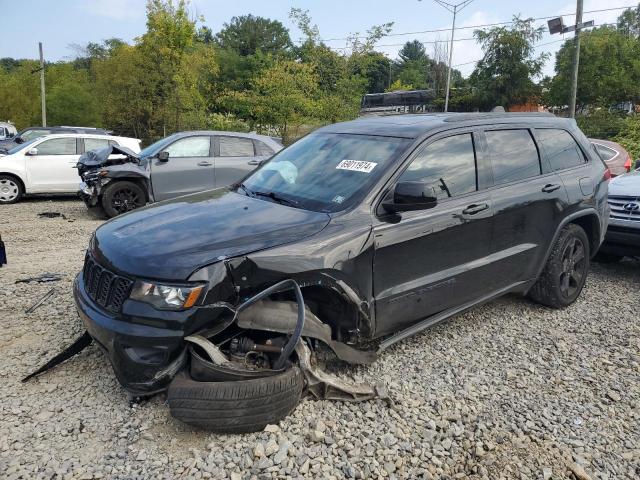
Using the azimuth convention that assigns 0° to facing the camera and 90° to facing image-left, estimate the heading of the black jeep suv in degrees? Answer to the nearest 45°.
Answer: approximately 45°

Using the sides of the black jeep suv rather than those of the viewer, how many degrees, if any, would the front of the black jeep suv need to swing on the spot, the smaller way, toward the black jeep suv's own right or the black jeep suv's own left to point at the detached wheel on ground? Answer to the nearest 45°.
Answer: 0° — it already faces it

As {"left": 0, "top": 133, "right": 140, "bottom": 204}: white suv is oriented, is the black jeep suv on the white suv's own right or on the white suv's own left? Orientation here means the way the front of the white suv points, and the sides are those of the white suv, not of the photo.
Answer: on the white suv's own left

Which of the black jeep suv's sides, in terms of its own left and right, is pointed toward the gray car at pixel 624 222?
back

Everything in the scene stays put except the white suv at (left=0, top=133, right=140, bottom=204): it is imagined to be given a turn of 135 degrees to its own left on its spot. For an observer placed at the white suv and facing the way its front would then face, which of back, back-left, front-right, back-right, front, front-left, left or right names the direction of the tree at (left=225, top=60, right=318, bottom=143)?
left

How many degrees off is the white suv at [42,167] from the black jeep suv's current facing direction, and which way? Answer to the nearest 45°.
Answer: approximately 90° to its right

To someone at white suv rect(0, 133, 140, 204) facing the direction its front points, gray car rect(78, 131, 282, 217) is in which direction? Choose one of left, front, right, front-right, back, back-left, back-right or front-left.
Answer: back-left

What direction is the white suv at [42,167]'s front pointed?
to the viewer's left

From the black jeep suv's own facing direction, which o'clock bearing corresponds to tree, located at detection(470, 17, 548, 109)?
The tree is roughly at 5 o'clock from the black jeep suv.

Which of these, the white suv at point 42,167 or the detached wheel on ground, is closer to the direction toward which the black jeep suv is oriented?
the detached wheel on ground

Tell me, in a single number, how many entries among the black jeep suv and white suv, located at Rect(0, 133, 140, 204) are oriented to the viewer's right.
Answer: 0

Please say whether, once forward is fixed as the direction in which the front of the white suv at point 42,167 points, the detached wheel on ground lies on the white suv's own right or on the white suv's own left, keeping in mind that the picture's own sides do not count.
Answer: on the white suv's own left

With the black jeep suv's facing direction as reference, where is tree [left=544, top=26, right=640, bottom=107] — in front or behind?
behind

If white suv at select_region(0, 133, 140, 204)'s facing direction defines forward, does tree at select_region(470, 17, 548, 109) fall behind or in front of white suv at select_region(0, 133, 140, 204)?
behind
